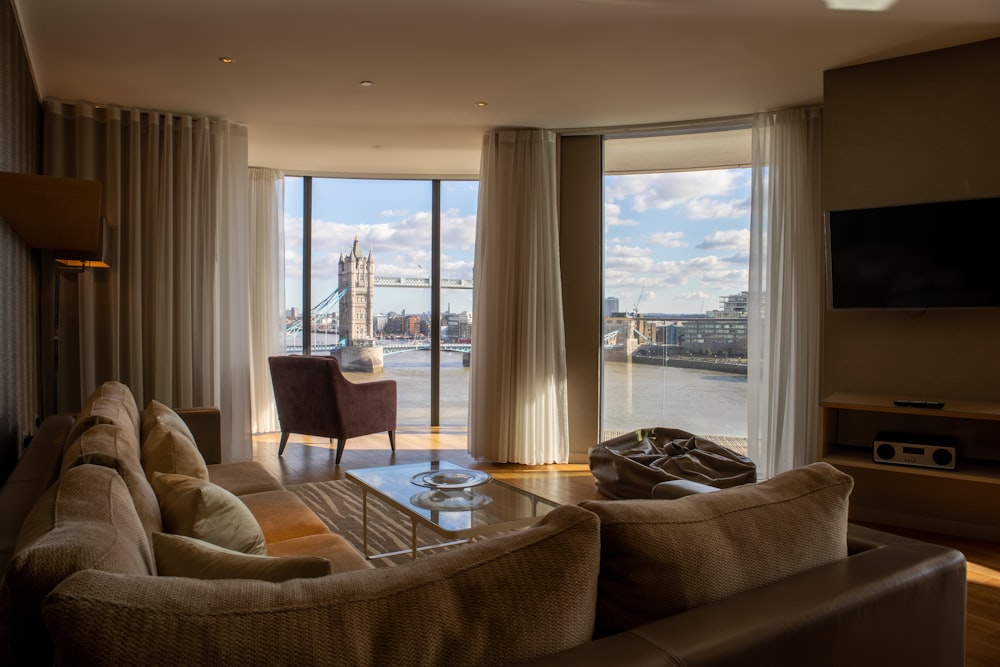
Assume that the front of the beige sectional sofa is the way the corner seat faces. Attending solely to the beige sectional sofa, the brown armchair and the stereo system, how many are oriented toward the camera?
1

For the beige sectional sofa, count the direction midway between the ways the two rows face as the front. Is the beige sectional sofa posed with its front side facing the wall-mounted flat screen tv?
yes

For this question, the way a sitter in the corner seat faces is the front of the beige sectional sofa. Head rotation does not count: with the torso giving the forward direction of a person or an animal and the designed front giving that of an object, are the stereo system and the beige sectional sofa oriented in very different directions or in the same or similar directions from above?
very different directions

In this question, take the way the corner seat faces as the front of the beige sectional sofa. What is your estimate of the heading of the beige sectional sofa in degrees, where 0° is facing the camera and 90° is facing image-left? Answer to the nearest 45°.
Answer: approximately 225°

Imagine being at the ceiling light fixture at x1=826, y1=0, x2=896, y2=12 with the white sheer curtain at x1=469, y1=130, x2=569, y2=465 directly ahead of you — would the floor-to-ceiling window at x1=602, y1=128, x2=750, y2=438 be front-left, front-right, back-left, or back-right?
front-right

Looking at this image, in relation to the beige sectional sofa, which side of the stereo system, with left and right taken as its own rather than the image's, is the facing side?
front

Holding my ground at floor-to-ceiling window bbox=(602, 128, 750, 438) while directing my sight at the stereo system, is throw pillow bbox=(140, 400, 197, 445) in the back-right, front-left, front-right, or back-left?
front-right

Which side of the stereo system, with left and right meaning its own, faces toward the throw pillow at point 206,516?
front
